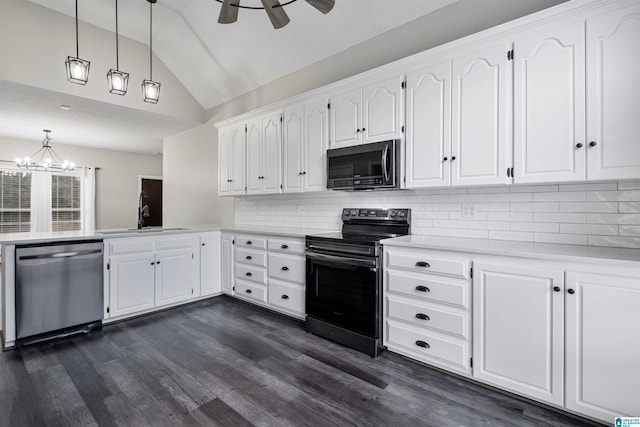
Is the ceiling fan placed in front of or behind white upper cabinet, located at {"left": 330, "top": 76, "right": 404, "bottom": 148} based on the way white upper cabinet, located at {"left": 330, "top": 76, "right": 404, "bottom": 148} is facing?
in front

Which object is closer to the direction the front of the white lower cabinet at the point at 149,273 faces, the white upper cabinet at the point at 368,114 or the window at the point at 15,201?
the white upper cabinet

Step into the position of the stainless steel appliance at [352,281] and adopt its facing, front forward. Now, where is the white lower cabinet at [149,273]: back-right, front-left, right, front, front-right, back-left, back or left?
front-right

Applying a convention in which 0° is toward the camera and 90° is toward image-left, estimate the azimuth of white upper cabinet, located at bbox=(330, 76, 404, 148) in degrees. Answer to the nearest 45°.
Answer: approximately 45°

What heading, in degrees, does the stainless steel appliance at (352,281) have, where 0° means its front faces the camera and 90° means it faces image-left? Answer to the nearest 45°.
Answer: approximately 45°

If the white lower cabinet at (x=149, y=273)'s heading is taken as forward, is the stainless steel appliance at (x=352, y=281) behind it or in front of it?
in front

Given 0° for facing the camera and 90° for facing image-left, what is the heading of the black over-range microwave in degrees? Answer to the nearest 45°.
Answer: approximately 45°

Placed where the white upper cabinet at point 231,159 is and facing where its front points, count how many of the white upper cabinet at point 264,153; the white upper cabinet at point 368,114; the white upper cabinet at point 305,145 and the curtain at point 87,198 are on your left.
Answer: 3

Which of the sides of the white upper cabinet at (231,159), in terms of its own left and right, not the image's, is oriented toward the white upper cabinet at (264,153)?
left
